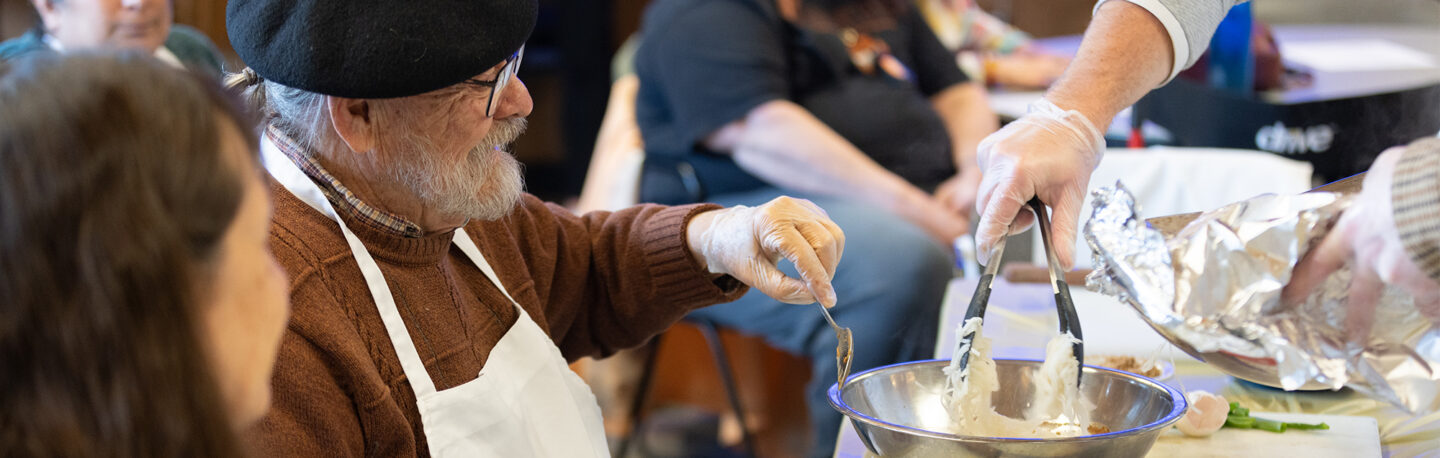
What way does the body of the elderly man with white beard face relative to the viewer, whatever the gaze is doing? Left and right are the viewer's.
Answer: facing the viewer and to the right of the viewer

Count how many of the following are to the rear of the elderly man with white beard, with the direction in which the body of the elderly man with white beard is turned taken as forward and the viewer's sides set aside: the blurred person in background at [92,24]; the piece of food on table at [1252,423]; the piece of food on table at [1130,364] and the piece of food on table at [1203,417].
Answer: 1

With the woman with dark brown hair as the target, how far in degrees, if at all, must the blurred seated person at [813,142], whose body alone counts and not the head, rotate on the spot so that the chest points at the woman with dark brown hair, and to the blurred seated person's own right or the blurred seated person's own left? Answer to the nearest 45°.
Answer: approximately 45° to the blurred seated person's own right

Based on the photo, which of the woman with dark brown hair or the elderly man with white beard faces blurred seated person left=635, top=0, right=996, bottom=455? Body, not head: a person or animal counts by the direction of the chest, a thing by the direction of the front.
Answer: the woman with dark brown hair

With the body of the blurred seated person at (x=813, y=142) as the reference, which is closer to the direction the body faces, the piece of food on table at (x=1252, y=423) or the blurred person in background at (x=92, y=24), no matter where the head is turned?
the piece of food on table

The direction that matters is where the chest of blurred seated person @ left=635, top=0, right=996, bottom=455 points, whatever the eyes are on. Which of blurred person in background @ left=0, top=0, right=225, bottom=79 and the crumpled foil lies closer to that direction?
the crumpled foil

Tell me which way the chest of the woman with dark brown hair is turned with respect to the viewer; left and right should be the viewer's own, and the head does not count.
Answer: facing away from the viewer and to the right of the viewer

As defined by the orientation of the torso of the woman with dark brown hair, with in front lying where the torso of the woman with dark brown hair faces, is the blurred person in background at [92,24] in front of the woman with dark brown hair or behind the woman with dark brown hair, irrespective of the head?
in front

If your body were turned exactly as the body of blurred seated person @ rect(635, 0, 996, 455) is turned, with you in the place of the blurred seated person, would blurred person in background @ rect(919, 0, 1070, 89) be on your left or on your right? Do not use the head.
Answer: on your left

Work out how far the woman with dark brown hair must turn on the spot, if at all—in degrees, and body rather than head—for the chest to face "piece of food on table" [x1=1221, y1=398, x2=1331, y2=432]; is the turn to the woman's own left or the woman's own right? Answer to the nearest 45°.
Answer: approximately 45° to the woman's own right

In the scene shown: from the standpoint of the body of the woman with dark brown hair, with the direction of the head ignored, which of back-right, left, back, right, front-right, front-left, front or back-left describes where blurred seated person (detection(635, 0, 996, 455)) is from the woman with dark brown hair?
front

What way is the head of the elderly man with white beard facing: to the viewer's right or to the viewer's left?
to the viewer's right

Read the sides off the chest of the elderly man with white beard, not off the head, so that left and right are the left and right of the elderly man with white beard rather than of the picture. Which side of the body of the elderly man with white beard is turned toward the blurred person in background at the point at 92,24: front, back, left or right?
back
